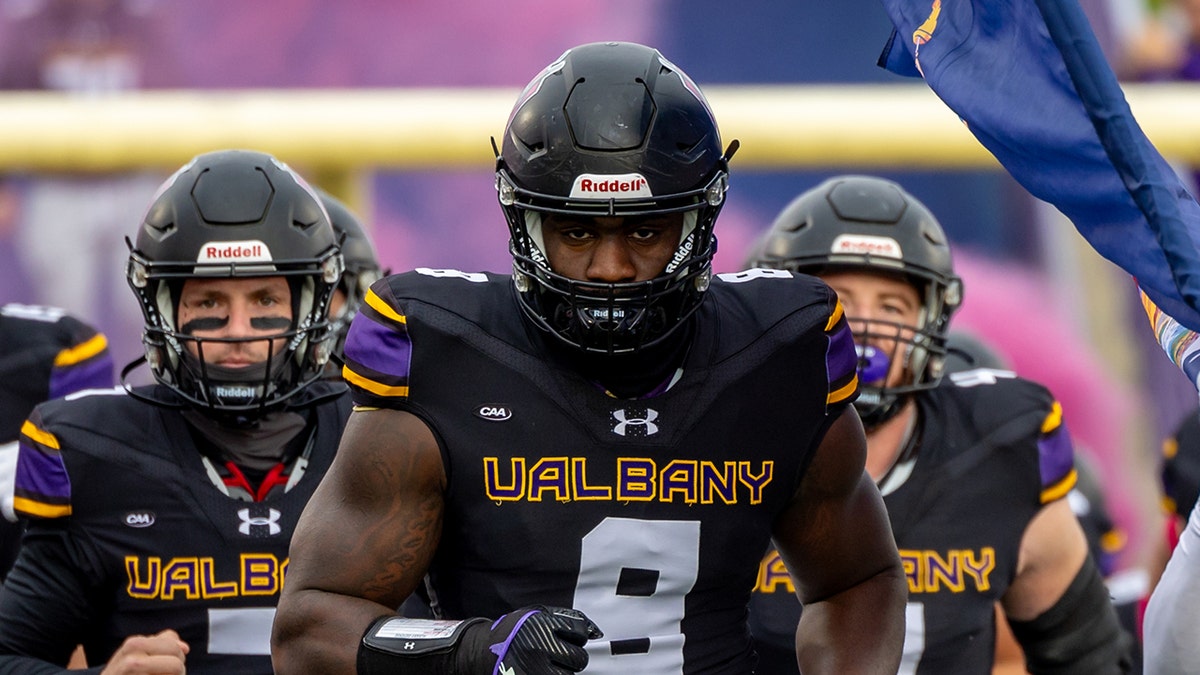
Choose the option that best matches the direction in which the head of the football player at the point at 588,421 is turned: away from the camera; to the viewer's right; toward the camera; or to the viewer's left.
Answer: toward the camera

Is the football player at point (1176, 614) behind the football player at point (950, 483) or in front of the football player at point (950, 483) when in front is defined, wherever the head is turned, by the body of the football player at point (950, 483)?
in front

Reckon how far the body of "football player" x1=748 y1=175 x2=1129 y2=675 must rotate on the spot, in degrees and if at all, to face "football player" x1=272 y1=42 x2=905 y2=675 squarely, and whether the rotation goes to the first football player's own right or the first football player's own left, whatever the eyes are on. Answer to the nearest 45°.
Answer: approximately 45° to the first football player's own right

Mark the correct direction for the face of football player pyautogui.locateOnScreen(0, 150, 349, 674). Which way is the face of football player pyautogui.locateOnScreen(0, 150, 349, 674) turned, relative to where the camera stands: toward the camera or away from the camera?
toward the camera

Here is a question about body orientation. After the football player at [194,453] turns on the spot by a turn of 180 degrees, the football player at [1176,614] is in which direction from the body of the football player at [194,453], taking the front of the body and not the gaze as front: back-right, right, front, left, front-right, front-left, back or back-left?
back-right

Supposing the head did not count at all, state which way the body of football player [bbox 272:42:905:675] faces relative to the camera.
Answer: toward the camera

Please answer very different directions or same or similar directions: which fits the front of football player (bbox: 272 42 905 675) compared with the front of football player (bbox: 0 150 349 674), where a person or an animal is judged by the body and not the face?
same or similar directions

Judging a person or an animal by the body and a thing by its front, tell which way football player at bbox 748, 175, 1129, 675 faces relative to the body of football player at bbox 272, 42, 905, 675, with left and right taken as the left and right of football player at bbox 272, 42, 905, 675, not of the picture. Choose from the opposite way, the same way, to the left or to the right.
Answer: the same way

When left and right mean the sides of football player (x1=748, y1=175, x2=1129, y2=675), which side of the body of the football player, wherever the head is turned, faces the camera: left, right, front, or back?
front

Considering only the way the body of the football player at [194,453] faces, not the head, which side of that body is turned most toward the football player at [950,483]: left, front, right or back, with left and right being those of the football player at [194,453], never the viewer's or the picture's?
left

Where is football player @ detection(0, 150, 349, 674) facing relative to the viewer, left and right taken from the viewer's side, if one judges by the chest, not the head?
facing the viewer

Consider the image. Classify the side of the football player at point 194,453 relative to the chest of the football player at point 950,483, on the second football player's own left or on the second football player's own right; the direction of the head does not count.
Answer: on the second football player's own right

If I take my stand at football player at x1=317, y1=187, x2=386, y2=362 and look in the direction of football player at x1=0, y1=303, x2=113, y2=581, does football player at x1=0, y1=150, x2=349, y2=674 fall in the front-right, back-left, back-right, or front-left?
front-left
